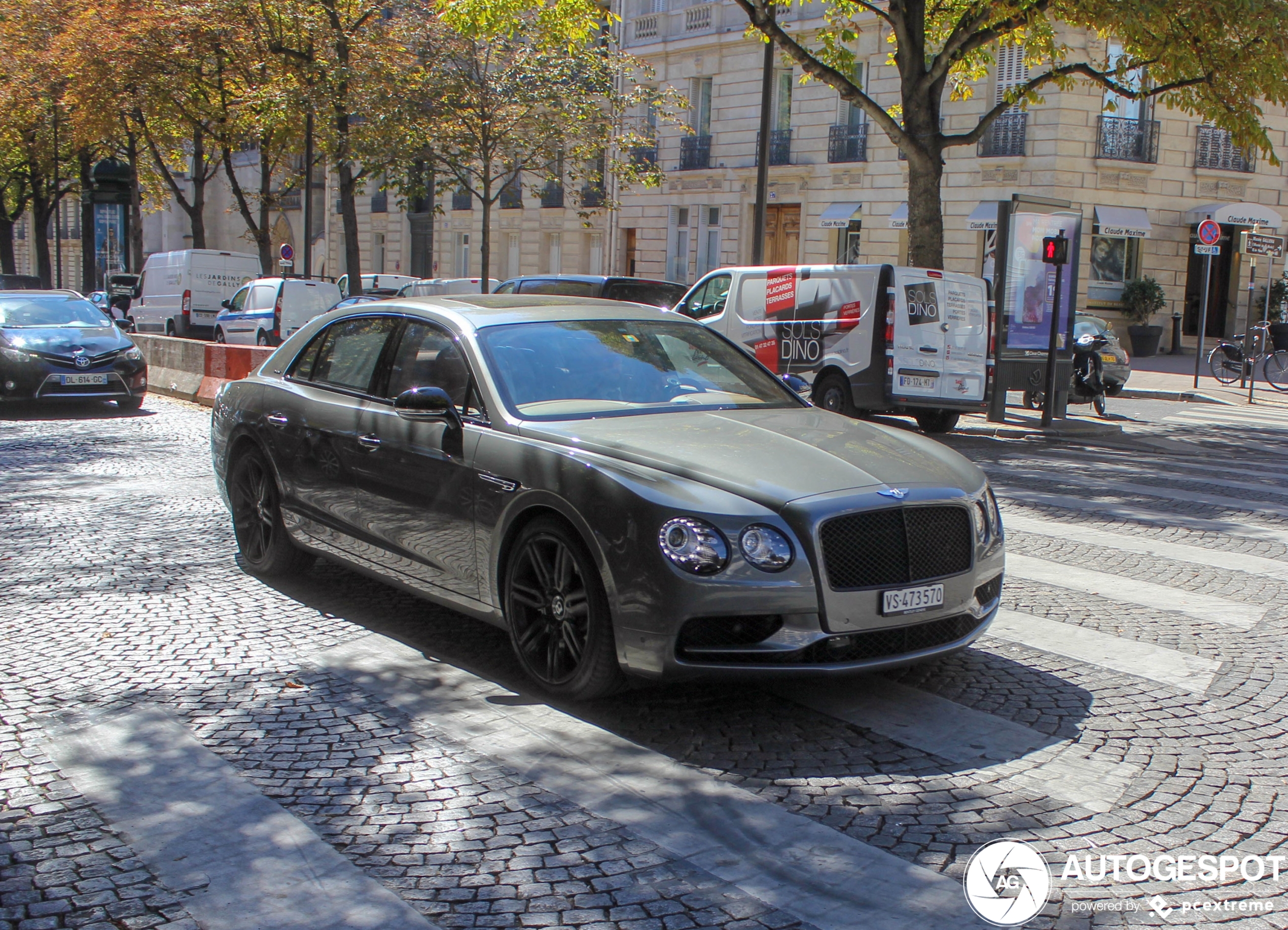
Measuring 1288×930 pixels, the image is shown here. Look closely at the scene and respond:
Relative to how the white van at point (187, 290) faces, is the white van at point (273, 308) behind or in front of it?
behind

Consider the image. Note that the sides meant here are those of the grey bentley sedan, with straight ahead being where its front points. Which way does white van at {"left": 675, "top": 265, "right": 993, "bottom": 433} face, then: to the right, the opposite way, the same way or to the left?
the opposite way

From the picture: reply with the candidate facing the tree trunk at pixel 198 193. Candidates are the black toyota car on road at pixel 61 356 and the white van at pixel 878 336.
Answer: the white van

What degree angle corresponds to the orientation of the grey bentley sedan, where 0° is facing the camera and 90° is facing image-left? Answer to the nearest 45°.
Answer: approximately 315°

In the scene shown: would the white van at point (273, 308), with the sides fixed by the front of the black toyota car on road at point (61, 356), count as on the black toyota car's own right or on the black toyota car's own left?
on the black toyota car's own left

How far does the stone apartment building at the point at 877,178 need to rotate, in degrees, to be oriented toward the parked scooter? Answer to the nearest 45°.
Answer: approximately 45° to its left

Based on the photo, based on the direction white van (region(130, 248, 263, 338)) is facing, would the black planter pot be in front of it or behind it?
behind

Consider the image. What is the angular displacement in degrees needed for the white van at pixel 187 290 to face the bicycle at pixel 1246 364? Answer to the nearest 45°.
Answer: approximately 180°

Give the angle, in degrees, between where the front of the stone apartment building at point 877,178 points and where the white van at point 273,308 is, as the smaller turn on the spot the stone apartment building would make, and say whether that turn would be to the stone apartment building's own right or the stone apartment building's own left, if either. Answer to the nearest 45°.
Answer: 0° — it already faces it

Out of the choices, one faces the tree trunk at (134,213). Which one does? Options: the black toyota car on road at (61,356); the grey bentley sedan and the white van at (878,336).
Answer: the white van

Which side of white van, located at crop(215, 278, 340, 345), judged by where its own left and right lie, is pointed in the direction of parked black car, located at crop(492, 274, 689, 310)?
back

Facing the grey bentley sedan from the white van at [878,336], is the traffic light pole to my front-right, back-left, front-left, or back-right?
back-left
